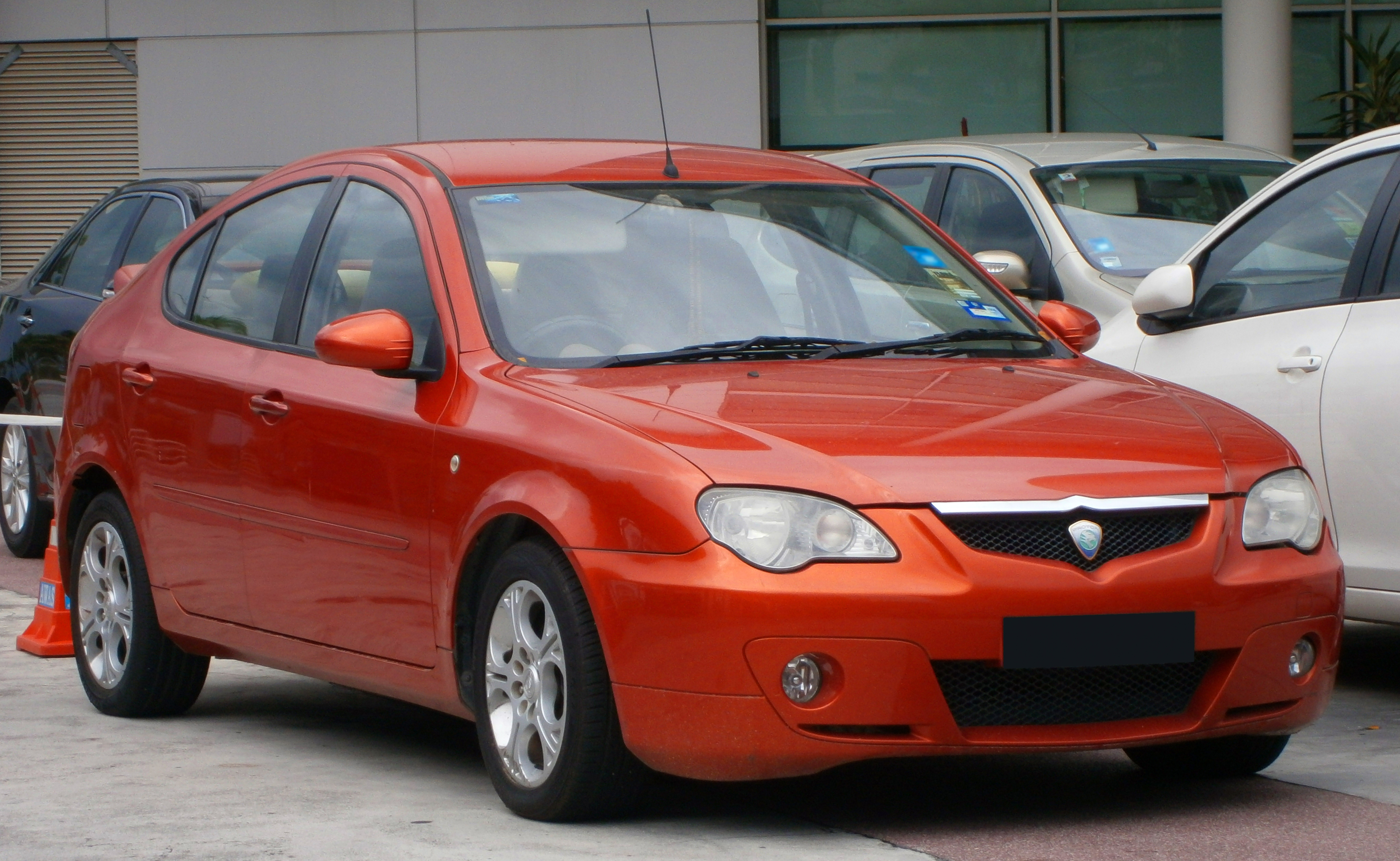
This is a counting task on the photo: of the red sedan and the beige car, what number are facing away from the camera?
0

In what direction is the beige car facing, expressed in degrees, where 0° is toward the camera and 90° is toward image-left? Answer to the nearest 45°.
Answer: approximately 315°

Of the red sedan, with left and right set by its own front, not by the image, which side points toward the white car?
left

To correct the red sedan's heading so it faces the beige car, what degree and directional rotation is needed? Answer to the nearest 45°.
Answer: approximately 135° to its left

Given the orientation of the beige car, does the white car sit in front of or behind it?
in front

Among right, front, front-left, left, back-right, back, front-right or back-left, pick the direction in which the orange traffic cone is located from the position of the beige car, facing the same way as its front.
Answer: right

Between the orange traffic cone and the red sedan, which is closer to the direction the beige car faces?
the red sedan
